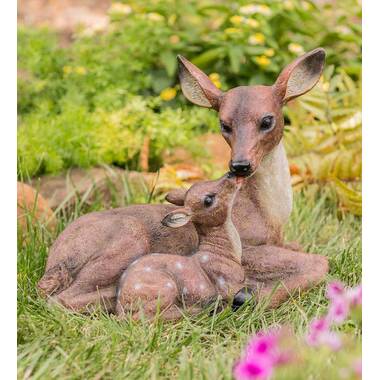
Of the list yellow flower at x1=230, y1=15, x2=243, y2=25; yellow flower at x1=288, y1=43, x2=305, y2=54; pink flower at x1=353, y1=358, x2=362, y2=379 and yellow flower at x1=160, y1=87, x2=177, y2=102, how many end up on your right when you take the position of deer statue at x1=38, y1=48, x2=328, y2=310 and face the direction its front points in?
1

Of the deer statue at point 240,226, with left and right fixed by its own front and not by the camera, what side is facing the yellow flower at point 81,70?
left

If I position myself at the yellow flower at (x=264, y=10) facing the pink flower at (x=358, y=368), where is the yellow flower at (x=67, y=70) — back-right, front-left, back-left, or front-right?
front-right

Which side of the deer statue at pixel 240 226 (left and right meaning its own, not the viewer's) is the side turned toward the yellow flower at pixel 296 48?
left

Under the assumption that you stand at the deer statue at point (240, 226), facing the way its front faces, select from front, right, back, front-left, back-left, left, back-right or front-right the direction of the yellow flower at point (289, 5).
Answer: left

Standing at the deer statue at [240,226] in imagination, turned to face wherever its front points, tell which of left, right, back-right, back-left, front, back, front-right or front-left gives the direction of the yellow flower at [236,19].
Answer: left

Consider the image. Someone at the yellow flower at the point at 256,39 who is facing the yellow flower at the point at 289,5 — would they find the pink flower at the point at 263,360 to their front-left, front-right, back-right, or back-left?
back-right

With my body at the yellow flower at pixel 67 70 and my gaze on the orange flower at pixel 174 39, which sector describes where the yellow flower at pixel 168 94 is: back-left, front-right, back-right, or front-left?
front-right

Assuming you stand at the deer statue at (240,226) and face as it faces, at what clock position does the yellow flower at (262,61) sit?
The yellow flower is roughly at 9 o'clock from the deer statue.

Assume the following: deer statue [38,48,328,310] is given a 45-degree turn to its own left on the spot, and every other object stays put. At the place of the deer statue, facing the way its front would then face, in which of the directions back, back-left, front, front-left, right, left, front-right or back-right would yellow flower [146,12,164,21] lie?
front-left

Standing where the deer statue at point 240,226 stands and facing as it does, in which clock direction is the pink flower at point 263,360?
The pink flower is roughly at 3 o'clock from the deer statue.

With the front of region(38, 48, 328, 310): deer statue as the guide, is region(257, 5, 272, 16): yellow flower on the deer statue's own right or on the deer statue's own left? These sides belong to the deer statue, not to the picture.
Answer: on the deer statue's own left

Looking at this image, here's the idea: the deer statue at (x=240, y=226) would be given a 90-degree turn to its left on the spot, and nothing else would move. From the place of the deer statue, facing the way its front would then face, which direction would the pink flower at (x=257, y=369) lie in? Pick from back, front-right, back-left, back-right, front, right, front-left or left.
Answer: back

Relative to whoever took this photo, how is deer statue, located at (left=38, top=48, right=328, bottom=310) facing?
facing to the right of the viewer

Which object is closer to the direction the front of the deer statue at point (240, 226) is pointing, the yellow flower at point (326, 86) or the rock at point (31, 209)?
the yellow flower

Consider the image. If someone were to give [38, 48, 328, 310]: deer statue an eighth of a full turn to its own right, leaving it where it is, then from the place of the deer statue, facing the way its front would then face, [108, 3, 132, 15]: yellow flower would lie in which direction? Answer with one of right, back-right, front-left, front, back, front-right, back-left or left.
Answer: back-left

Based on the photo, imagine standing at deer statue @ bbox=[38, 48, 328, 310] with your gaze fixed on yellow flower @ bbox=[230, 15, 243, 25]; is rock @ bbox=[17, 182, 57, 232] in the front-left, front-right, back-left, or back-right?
front-left

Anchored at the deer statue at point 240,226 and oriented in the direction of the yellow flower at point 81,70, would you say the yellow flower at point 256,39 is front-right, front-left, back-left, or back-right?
front-right
